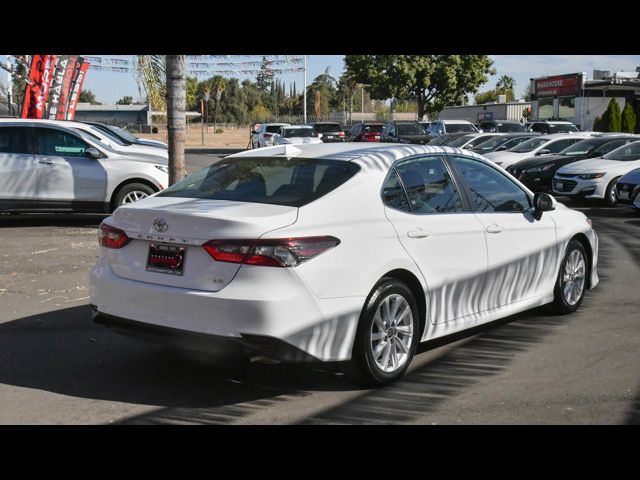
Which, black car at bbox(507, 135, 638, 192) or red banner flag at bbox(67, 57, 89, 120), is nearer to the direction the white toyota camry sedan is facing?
the black car

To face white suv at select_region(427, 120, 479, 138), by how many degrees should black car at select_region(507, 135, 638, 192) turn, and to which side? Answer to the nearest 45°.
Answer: approximately 135° to its right

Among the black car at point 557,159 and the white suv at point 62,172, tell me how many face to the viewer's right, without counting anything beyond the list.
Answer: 1

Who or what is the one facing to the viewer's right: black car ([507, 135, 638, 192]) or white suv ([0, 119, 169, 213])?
the white suv

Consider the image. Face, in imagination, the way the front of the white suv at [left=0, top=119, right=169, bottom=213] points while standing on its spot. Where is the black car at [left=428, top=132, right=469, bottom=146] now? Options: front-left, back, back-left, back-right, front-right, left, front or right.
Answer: front-left

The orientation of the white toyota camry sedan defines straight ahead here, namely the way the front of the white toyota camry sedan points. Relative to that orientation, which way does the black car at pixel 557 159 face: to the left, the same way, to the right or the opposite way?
the opposite way

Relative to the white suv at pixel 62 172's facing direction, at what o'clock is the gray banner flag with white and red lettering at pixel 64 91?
The gray banner flag with white and red lettering is roughly at 9 o'clock from the white suv.

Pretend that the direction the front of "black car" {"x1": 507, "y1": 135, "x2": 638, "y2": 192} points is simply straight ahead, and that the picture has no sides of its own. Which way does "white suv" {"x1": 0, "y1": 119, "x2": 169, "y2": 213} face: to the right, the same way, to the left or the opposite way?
the opposite way

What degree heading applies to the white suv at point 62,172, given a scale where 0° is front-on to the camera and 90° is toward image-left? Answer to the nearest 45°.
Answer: approximately 270°

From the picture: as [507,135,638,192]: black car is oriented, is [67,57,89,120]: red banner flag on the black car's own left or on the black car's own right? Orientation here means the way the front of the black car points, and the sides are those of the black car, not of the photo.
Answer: on the black car's own right

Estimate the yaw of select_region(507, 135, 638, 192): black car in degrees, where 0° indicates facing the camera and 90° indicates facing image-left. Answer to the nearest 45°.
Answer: approximately 45°

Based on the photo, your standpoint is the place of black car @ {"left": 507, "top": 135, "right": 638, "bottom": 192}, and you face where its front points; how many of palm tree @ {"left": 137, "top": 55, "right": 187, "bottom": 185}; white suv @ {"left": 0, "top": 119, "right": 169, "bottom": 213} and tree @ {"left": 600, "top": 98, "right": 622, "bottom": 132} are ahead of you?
2

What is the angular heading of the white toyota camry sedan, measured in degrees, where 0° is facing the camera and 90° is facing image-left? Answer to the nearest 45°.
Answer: approximately 225°
